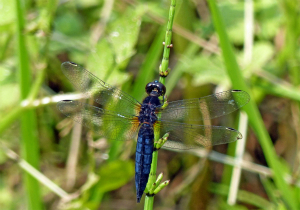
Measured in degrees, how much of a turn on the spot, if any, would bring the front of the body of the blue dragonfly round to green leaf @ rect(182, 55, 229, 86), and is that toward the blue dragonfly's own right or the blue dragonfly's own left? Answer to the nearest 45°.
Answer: approximately 45° to the blue dragonfly's own right

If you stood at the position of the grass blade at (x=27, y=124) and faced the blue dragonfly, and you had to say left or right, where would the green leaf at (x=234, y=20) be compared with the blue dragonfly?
left

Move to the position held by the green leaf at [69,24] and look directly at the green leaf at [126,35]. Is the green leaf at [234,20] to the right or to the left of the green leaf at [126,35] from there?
left

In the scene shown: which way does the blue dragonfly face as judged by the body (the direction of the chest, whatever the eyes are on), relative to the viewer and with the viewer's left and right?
facing away from the viewer

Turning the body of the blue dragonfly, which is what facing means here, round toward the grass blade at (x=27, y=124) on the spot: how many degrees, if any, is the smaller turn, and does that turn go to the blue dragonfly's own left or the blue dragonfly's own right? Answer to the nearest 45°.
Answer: approximately 90° to the blue dragonfly's own left

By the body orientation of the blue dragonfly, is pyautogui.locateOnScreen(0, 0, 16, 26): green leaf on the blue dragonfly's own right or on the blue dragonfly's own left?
on the blue dragonfly's own left
